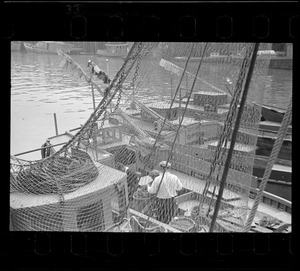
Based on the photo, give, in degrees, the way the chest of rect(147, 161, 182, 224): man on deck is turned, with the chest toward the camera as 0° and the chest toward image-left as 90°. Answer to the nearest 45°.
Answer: approximately 180°

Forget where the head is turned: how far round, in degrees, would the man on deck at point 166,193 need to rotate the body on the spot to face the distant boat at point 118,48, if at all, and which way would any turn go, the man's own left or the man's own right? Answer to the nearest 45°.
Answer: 0° — they already face it
